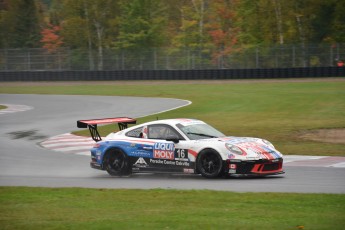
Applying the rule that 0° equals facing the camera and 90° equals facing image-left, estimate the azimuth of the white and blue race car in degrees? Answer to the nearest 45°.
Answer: approximately 315°
